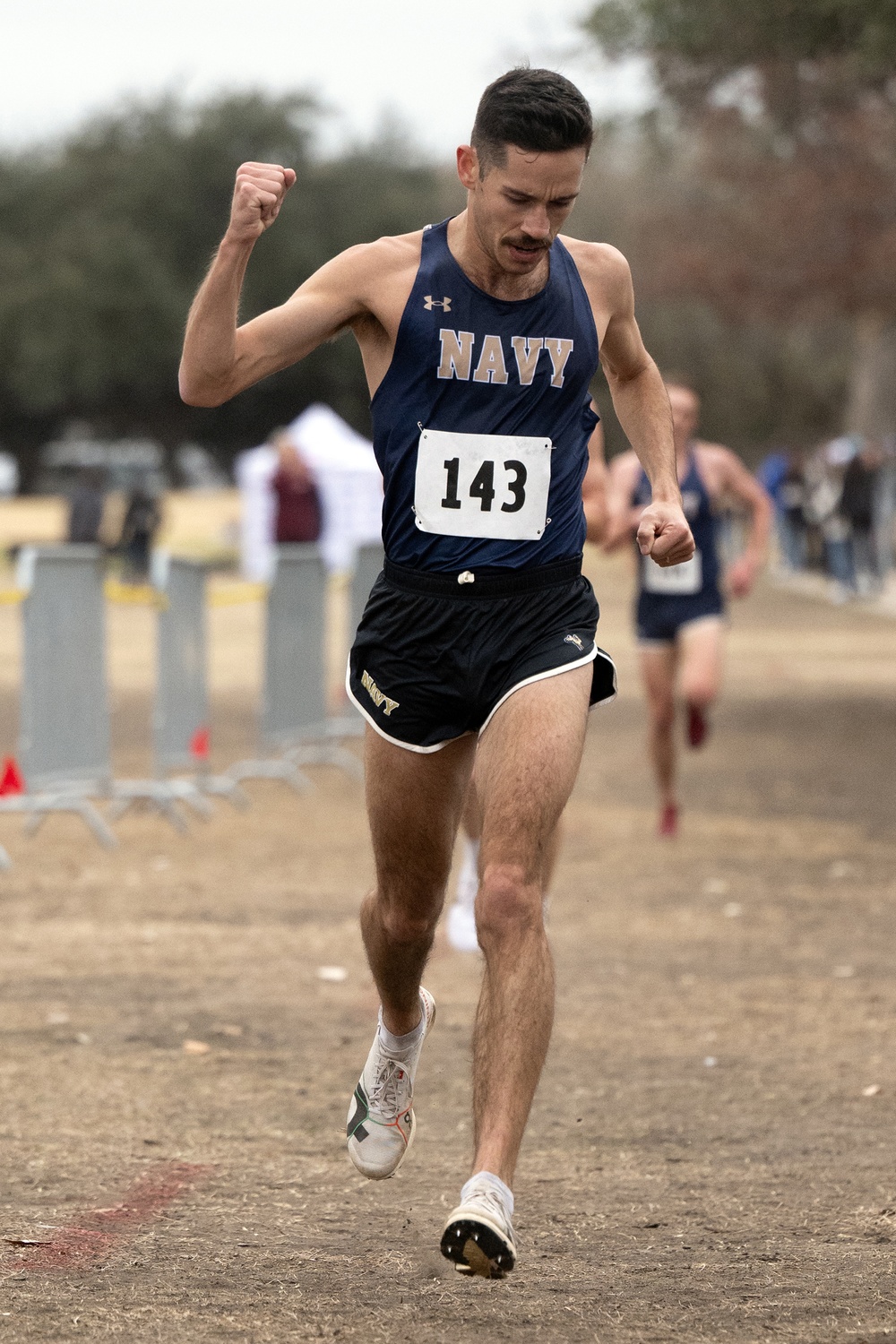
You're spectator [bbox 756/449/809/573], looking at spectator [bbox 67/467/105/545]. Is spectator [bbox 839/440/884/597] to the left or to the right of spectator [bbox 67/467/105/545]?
left

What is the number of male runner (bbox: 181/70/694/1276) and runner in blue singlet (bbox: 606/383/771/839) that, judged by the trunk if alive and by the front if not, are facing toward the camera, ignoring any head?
2

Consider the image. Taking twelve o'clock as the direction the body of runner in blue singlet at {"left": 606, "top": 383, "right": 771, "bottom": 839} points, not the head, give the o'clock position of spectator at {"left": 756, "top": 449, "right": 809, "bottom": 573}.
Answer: The spectator is roughly at 6 o'clock from the runner in blue singlet.

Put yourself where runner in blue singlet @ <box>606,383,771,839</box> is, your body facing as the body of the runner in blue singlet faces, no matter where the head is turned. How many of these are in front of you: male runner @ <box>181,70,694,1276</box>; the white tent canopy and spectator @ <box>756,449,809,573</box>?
1

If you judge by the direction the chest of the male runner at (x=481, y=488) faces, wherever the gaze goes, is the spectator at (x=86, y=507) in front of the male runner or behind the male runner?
behind
